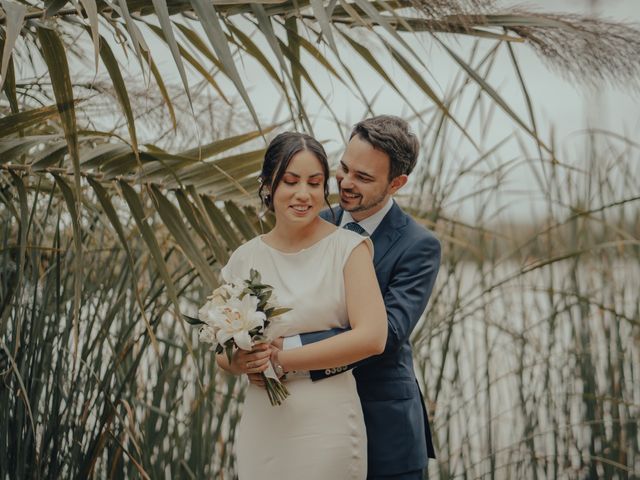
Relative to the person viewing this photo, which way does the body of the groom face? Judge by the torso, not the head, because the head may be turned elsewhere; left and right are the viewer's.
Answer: facing the viewer and to the left of the viewer

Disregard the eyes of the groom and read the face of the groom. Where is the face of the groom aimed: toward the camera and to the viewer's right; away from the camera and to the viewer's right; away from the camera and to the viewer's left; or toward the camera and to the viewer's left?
toward the camera and to the viewer's left

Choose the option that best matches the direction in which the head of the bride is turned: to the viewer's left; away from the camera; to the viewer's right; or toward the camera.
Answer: toward the camera
